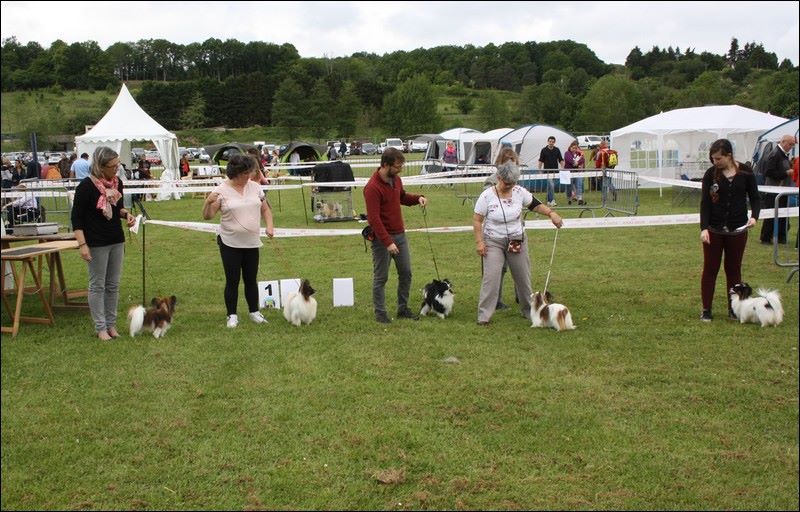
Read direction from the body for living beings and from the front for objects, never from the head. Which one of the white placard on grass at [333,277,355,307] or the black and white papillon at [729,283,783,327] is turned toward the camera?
the white placard on grass

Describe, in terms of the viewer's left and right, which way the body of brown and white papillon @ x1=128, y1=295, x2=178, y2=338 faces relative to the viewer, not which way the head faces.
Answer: facing to the right of the viewer

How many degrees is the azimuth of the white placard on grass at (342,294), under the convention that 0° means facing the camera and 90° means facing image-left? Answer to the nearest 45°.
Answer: approximately 0°

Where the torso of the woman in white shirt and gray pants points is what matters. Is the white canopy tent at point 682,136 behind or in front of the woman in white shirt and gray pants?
behind

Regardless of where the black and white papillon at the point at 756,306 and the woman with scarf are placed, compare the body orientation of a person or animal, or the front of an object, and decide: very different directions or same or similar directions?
very different directions

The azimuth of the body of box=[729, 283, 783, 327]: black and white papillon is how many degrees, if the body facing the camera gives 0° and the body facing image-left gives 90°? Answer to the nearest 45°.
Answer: approximately 90°

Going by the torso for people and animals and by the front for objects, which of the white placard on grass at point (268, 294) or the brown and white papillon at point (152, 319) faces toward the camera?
the white placard on grass

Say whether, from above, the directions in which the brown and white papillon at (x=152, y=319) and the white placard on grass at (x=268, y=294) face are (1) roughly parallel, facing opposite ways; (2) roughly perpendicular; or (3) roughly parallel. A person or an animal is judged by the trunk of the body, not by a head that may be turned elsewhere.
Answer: roughly perpendicular

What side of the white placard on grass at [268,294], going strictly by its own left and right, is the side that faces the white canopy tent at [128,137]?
back

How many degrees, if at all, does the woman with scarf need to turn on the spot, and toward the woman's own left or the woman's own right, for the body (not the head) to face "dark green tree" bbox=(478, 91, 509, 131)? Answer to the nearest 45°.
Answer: approximately 90° to the woman's own left

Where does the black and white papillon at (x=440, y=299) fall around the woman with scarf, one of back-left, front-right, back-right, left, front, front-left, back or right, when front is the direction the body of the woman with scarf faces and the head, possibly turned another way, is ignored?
front-left

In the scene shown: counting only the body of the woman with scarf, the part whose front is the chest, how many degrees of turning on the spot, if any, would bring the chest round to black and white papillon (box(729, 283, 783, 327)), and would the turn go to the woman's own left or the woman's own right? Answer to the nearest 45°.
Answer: approximately 45° to the woman's own left

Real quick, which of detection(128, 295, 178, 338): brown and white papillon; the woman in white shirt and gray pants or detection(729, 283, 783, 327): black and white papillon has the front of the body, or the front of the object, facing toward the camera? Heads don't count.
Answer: the woman in white shirt and gray pants

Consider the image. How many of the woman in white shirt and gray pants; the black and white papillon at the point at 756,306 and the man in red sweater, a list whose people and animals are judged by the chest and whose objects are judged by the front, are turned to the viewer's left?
1

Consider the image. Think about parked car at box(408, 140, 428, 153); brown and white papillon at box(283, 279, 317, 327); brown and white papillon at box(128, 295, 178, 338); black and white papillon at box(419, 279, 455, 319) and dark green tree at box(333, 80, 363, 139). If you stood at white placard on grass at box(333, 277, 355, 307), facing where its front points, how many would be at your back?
2

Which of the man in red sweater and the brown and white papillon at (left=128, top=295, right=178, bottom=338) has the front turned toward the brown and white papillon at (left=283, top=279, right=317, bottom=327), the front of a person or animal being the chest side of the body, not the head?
the brown and white papillon at (left=128, top=295, right=178, bottom=338)

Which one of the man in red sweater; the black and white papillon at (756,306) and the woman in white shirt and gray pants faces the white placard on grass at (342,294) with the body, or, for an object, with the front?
the black and white papillon

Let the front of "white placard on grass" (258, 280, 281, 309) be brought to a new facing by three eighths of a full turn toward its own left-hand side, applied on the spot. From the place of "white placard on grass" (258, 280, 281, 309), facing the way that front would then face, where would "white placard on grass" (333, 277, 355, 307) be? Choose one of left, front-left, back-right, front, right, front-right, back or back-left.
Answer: front-right

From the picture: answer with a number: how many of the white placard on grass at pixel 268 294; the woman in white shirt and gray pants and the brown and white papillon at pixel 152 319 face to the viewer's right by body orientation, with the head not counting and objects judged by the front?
1

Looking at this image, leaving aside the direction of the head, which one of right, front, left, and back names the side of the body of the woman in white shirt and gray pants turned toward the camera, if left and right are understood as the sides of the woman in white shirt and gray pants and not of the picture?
front

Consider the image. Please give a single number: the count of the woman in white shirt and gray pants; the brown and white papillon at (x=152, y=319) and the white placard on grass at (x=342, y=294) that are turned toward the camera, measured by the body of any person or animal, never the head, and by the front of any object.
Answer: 2
